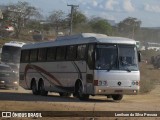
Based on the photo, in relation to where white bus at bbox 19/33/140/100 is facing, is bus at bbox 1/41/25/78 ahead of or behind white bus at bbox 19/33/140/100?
behind

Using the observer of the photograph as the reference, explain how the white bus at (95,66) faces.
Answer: facing the viewer and to the right of the viewer
